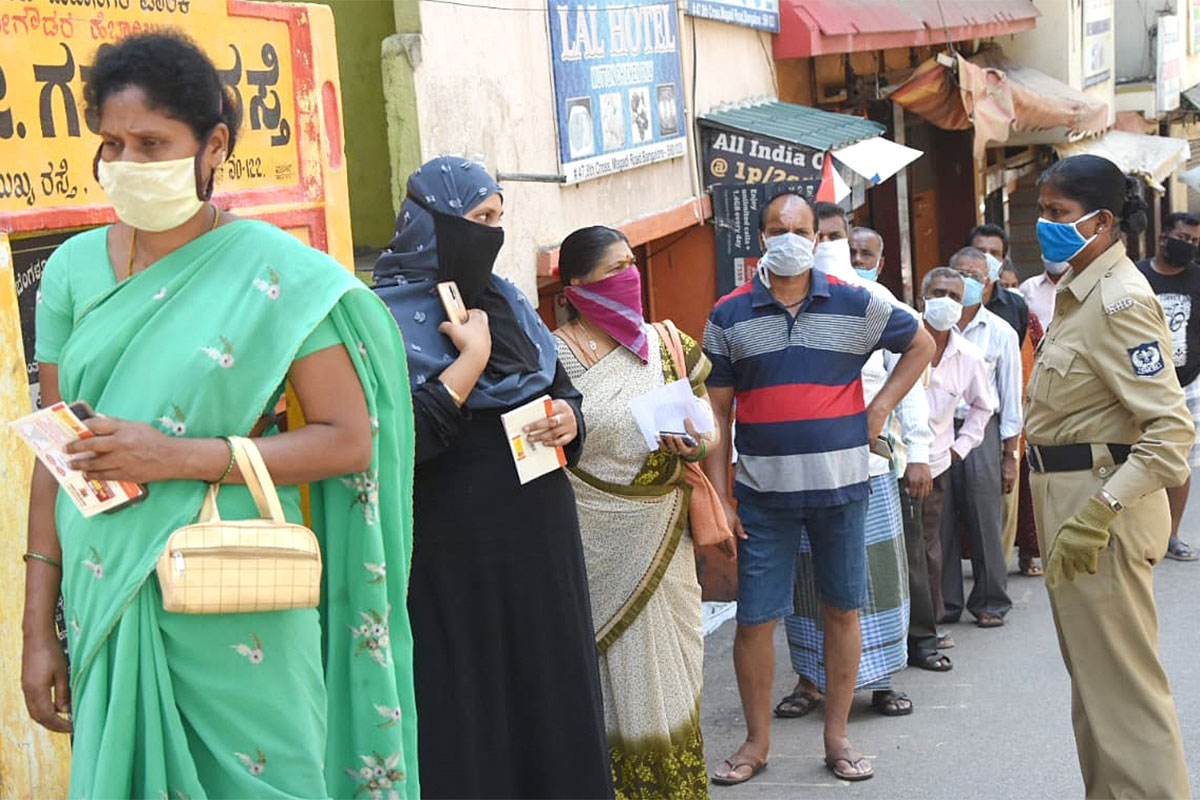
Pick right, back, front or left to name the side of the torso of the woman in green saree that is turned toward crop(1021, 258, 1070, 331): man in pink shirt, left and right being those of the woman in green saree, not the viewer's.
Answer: back

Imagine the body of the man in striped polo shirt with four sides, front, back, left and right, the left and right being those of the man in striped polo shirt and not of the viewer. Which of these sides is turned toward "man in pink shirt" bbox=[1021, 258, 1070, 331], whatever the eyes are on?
back

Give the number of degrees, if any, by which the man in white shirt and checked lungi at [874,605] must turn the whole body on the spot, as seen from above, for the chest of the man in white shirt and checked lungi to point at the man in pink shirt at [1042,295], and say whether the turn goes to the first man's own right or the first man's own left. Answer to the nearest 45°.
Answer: approximately 180°

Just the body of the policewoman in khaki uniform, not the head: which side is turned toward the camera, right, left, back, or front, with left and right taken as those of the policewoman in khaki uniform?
left

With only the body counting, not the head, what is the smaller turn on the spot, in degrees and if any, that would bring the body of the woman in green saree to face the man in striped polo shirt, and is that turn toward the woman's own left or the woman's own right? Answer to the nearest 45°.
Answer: approximately 180°

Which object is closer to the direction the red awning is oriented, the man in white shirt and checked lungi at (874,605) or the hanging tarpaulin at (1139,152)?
the man in white shirt and checked lungi

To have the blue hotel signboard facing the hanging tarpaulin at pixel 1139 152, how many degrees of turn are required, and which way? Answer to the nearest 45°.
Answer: approximately 90° to its left

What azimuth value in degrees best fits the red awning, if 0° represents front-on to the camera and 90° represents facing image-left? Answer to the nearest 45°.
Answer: approximately 315°

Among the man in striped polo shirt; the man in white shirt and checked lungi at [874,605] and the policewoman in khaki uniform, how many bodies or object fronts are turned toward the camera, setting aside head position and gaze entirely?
2

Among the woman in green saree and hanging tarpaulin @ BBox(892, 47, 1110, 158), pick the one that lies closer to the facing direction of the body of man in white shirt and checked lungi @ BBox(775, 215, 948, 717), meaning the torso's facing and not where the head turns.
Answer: the woman in green saree

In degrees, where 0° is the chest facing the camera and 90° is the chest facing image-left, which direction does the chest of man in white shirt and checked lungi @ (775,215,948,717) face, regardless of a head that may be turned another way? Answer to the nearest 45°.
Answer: approximately 0°
